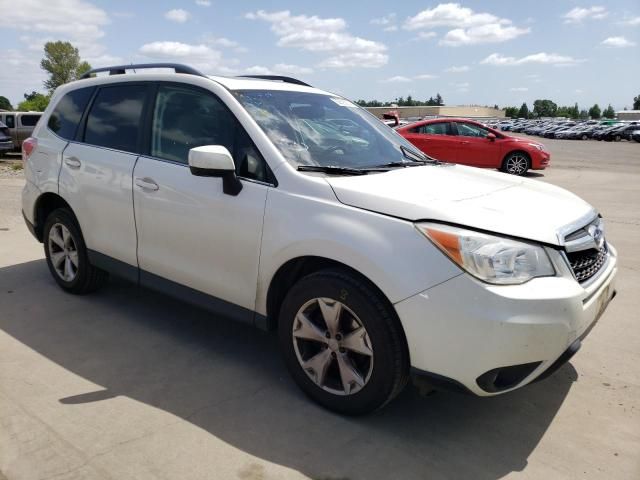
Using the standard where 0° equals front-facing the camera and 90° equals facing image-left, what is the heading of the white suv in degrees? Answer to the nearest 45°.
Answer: approximately 315°

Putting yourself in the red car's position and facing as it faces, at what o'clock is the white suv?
The white suv is roughly at 3 o'clock from the red car.

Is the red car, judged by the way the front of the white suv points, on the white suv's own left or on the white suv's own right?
on the white suv's own left

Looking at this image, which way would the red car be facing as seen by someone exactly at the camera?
facing to the right of the viewer
